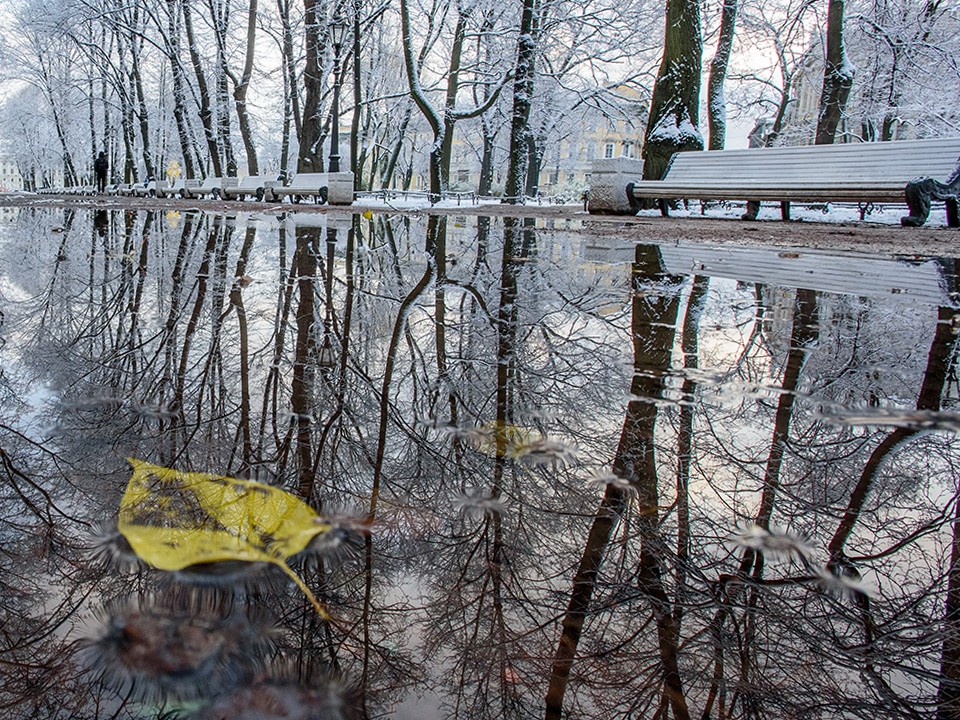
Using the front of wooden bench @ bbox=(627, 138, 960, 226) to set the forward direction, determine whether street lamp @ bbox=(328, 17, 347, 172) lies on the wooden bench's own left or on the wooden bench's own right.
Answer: on the wooden bench's own right

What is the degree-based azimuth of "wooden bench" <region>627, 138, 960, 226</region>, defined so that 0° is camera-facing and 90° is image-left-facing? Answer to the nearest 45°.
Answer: approximately 45°

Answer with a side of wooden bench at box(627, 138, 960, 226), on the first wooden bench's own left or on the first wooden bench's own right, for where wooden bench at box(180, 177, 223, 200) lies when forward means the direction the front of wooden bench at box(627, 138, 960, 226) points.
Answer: on the first wooden bench's own right

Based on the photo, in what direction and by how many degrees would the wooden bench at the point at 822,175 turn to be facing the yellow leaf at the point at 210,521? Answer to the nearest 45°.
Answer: approximately 45° to its left

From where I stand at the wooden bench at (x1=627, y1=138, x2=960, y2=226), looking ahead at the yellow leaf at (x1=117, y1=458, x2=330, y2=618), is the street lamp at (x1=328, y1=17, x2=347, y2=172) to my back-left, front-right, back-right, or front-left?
back-right

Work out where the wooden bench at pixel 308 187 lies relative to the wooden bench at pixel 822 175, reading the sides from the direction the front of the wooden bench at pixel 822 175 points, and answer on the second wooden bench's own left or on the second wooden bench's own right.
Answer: on the second wooden bench's own right
